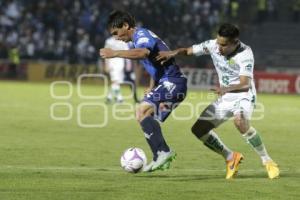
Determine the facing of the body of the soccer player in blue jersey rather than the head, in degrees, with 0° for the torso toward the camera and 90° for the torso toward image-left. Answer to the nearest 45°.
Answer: approximately 90°
